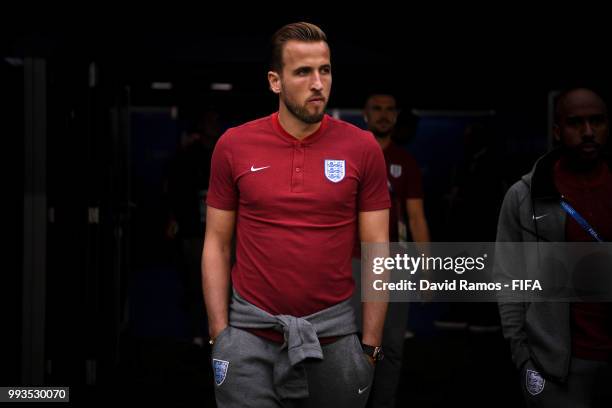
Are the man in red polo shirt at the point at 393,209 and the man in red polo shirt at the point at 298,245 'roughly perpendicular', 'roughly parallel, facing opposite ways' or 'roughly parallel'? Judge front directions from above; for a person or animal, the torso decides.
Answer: roughly parallel

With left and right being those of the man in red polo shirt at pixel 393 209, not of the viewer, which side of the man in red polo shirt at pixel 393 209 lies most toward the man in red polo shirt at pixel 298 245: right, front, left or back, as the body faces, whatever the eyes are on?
front

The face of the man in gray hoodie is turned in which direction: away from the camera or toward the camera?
toward the camera

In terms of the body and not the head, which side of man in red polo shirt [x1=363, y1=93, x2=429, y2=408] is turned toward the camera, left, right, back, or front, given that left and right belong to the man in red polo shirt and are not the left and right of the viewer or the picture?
front

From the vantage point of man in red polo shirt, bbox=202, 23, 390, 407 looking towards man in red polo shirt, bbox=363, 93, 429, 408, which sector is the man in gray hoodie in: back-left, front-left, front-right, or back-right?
front-right

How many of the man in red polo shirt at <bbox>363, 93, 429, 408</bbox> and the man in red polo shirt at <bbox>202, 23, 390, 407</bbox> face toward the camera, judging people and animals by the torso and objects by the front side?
2

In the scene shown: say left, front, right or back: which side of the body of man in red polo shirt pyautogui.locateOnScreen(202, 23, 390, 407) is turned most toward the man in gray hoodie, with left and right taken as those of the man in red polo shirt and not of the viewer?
left

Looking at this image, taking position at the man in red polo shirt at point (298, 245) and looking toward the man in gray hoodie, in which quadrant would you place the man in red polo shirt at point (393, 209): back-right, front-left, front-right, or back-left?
front-left

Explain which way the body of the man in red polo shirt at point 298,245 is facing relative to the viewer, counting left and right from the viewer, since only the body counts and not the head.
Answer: facing the viewer

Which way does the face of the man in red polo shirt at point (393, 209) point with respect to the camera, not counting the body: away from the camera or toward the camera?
toward the camera
